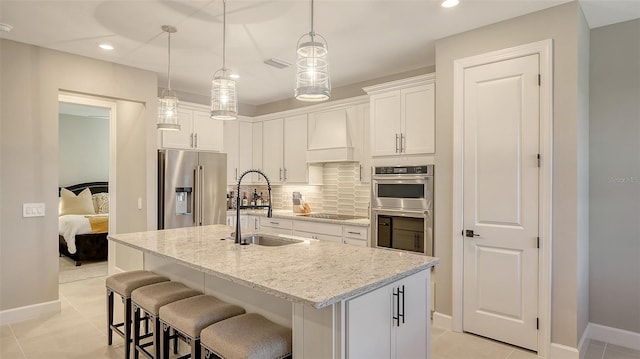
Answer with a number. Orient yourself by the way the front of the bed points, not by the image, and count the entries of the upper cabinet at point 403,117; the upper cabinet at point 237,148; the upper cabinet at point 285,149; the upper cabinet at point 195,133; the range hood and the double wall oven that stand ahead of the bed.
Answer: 6

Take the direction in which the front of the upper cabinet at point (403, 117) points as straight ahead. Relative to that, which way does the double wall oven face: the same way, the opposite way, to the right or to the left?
the same way

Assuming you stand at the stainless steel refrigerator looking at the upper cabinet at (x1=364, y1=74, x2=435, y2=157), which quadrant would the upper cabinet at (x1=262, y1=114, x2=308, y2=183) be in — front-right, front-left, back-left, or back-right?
front-left

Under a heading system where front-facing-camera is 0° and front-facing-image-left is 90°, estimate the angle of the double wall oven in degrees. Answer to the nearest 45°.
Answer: approximately 45°

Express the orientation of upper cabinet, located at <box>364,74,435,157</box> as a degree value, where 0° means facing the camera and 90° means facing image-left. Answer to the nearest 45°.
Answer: approximately 45°

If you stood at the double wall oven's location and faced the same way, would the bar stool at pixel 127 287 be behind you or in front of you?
in front

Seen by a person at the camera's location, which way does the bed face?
facing the viewer and to the right of the viewer

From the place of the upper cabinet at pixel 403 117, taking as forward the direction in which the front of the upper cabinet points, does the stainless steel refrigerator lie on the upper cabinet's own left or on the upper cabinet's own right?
on the upper cabinet's own right

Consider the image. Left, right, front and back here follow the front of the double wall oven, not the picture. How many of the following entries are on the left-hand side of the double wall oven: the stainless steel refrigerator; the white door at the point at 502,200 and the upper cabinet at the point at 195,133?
1

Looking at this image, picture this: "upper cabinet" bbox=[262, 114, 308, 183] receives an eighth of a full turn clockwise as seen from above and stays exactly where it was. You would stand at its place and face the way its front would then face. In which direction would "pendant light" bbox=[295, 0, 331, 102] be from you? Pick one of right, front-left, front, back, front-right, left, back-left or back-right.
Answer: left

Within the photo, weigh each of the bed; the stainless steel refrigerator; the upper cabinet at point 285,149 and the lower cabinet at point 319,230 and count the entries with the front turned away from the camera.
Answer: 0

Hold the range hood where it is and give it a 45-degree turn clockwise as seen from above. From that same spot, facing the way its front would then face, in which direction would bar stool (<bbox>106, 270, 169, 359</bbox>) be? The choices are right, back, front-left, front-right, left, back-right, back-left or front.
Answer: front-left

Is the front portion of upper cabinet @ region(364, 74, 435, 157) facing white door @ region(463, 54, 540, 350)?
no

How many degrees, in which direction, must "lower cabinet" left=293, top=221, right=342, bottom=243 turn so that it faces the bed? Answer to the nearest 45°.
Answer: approximately 45° to its right

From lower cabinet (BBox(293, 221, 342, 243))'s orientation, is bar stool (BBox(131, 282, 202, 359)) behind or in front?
in front

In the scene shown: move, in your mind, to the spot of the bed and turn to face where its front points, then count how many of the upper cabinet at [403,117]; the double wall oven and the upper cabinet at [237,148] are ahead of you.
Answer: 3

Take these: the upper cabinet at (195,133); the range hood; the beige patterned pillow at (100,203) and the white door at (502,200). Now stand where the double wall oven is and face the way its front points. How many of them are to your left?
1

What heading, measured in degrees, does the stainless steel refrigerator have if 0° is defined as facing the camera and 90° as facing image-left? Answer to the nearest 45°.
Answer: approximately 315°
